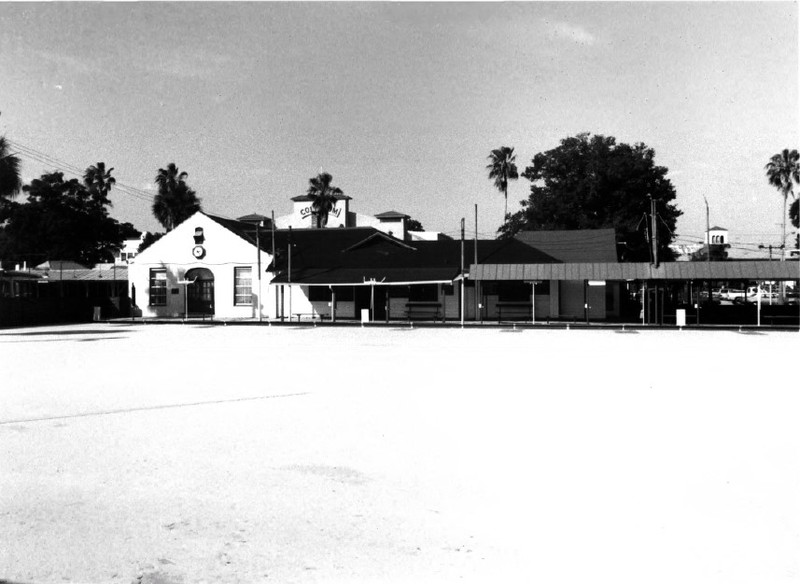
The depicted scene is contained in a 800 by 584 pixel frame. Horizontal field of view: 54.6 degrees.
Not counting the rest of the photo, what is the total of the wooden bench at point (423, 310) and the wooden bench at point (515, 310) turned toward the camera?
2

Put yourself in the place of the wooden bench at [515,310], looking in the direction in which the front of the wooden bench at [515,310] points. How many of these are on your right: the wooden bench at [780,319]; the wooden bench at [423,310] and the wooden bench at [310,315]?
2

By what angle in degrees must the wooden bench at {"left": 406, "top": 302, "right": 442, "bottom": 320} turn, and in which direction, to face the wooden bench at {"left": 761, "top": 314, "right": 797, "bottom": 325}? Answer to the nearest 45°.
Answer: approximately 90° to its left

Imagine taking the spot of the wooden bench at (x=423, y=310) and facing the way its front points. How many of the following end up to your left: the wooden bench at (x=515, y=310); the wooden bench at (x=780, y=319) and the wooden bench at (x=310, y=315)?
2

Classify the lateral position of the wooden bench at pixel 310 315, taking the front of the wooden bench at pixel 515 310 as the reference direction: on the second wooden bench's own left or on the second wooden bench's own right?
on the second wooden bench's own right

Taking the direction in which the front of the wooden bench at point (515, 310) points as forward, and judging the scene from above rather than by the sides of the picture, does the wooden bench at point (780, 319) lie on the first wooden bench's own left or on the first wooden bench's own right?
on the first wooden bench's own left

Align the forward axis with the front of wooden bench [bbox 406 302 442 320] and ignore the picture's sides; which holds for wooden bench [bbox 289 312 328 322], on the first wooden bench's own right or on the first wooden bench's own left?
on the first wooden bench's own right

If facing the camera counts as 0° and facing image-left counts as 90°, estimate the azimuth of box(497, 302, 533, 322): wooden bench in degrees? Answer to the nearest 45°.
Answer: approximately 0°

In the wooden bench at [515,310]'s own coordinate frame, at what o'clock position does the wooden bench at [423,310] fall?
the wooden bench at [423,310] is roughly at 3 o'clock from the wooden bench at [515,310].

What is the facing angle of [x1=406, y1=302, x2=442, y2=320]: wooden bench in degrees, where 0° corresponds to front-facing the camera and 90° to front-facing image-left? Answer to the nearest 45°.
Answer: approximately 0°
